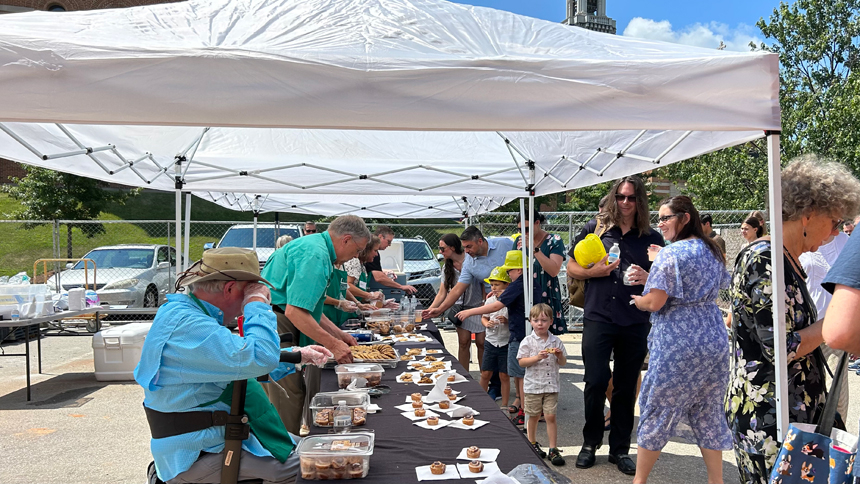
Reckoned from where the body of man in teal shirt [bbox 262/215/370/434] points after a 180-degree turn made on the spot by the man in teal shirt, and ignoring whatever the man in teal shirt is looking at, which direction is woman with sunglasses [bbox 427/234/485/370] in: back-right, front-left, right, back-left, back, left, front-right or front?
back-right

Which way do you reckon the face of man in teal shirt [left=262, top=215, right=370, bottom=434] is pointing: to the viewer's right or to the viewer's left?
to the viewer's right

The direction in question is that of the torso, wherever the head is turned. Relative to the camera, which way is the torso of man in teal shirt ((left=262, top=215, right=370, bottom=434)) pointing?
to the viewer's right

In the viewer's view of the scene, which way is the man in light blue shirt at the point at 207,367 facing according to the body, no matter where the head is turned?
to the viewer's right

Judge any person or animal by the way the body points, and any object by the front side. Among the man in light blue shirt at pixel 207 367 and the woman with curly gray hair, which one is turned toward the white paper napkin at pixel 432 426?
the man in light blue shirt

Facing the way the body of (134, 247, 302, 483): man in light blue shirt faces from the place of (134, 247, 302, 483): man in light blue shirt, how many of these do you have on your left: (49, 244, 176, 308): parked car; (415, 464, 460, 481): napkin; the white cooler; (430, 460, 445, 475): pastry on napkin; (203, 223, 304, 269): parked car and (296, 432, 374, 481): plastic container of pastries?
3

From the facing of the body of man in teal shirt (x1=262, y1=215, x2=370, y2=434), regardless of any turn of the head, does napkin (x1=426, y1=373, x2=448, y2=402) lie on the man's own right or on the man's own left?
on the man's own right

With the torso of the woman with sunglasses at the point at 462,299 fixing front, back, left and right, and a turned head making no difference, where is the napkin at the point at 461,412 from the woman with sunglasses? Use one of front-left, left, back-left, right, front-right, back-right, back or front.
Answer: front-left

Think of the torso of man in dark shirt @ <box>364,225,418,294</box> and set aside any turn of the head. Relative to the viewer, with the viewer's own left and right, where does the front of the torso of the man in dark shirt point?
facing to the right of the viewer

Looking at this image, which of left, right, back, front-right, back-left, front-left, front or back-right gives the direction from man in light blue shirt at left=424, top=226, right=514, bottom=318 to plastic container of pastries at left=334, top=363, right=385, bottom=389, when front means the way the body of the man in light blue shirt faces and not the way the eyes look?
front-left
